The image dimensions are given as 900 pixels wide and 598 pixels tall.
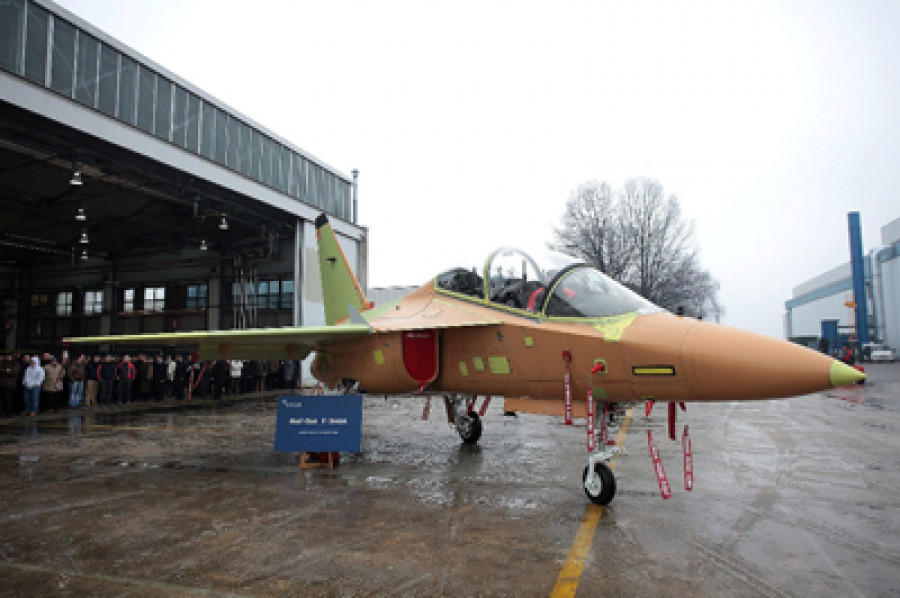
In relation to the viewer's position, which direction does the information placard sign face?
facing the viewer

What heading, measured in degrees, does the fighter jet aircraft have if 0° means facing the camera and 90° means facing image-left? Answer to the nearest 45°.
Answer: approximately 315°

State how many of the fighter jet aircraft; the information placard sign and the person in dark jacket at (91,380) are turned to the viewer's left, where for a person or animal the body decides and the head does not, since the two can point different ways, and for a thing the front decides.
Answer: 0

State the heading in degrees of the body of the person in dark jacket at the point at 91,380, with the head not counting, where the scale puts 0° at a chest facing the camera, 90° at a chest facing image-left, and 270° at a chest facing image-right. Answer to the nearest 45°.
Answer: approximately 315°

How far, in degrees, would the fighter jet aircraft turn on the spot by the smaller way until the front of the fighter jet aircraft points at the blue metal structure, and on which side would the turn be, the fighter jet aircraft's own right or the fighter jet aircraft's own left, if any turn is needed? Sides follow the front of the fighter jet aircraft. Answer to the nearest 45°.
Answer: approximately 90° to the fighter jet aircraft's own left

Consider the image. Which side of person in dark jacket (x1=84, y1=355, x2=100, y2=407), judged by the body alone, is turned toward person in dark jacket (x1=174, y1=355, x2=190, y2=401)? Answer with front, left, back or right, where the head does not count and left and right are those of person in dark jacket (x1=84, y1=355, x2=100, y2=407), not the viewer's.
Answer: left

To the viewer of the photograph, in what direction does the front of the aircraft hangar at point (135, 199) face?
facing the viewer and to the right of the viewer

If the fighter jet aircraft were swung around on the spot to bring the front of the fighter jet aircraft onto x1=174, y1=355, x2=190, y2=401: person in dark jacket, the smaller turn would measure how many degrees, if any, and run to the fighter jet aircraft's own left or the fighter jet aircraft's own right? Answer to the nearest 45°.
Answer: approximately 180°
